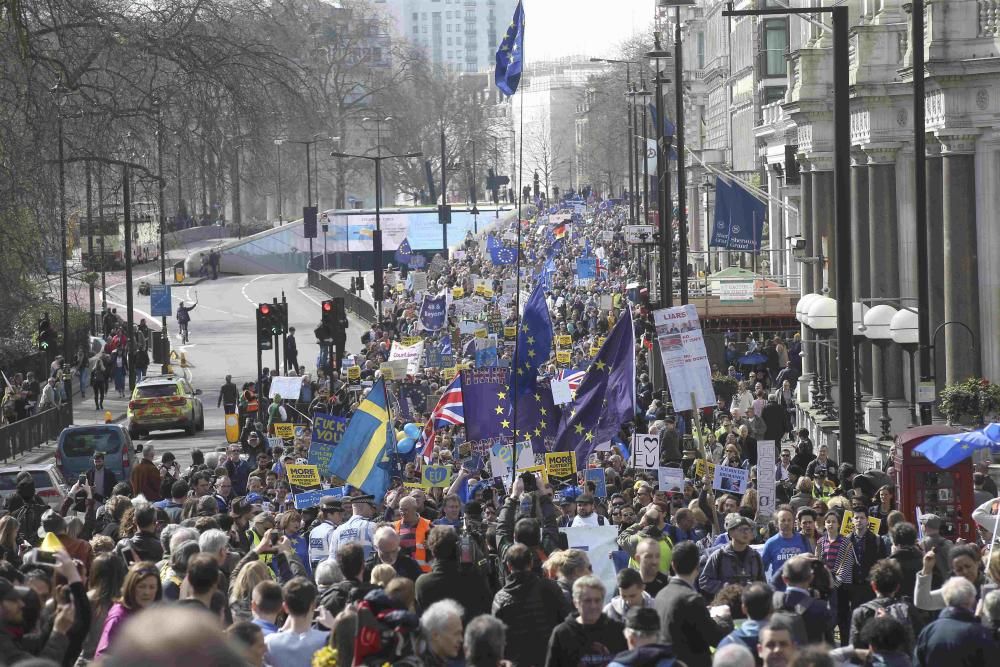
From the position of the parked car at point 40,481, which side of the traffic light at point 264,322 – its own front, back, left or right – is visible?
front

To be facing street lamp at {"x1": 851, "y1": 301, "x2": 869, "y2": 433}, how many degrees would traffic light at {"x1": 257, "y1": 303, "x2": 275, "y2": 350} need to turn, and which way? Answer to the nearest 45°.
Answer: approximately 45° to its left

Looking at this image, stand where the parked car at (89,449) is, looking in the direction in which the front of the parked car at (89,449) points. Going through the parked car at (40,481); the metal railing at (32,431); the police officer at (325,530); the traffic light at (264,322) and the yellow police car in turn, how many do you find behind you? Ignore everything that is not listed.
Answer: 2

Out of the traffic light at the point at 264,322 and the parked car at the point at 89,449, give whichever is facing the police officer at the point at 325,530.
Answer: the traffic light

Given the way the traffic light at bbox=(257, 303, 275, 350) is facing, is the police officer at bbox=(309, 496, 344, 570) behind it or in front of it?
in front

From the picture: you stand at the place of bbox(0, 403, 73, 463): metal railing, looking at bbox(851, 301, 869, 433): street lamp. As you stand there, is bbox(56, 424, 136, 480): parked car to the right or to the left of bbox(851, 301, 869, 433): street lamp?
right

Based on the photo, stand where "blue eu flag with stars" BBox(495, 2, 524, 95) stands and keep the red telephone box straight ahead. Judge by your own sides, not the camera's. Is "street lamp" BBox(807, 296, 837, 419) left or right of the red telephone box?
left
